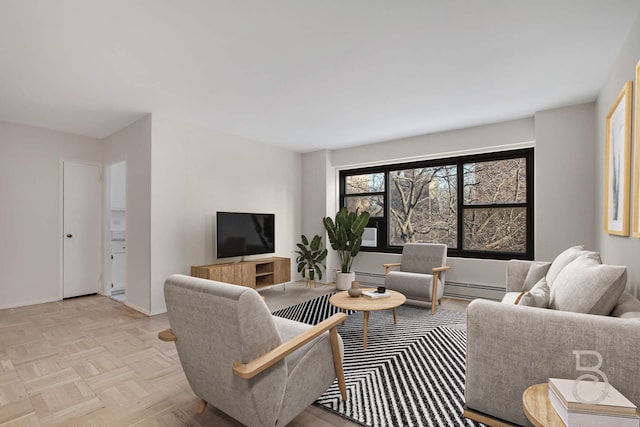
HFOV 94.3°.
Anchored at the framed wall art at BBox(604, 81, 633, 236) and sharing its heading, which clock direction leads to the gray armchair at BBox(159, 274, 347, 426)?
The gray armchair is roughly at 10 o'clock from the framed wall art.

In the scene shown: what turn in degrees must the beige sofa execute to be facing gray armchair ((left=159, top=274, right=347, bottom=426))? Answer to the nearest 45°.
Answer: approximately 45° to its left

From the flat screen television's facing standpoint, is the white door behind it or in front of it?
behind

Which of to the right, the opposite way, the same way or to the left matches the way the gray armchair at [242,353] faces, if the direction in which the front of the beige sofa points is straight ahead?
to the right

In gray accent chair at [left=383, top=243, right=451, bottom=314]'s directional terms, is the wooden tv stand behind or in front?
in front

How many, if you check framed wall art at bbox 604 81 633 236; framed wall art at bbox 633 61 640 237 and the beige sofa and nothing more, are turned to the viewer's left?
3

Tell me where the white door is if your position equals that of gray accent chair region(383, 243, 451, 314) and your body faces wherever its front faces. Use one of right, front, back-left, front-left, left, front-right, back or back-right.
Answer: front-right

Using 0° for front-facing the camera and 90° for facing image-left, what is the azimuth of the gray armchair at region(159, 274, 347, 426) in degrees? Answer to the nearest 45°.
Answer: approximately 225°

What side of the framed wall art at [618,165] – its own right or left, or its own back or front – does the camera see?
left

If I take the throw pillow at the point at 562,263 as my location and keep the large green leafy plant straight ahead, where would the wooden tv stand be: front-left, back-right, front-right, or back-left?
front-left

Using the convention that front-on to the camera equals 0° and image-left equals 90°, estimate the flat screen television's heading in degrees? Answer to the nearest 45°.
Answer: approximately 315°

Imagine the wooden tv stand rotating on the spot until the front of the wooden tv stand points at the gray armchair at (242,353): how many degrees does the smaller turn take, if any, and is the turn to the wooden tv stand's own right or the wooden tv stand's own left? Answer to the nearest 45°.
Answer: approximately 45° to the wooden tv stand's own right

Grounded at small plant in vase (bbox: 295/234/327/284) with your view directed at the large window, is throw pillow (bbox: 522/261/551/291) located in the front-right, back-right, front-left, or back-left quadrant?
front-right

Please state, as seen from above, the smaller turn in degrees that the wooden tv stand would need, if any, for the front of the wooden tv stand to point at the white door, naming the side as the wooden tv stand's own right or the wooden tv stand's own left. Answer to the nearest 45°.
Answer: approximately 135° to the wooden tv stand's own right

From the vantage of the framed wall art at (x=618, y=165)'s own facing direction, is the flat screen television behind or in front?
in front

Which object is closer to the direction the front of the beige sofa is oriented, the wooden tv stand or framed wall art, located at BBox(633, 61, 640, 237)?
the wooden tv stand

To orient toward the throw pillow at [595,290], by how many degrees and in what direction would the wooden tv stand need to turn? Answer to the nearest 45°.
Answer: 0° — it already faces it

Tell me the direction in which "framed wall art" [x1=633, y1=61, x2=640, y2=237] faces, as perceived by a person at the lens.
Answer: facing to the left of the viewer
